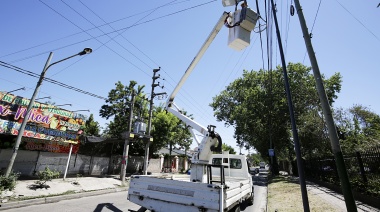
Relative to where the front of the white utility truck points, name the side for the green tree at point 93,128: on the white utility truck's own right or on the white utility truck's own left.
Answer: on the white utility truck's own left

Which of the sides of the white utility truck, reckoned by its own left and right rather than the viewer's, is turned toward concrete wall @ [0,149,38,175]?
left

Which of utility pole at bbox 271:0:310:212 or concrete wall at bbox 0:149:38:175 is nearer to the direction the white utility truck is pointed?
the utility pole

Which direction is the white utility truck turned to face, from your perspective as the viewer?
facing away from the viewer and to the right of the viewer

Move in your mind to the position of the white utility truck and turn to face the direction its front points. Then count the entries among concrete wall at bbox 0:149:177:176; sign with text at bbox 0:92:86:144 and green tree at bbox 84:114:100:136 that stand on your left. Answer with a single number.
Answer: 3

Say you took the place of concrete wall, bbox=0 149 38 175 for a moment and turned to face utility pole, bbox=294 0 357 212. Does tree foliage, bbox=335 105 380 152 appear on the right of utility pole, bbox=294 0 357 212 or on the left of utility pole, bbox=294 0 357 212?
left

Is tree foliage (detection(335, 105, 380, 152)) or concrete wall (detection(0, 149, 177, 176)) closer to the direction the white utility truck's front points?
the tree foliage

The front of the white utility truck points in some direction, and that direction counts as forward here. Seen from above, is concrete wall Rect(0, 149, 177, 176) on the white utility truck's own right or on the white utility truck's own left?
on the white utility truck's own left

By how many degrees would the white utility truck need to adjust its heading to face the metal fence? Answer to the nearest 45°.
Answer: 0° — it already faces it

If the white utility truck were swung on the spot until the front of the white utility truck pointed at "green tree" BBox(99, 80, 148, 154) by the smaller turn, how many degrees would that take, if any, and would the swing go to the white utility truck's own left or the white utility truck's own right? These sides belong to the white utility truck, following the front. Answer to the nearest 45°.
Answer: approximately 90° to the white utility truck's own left
